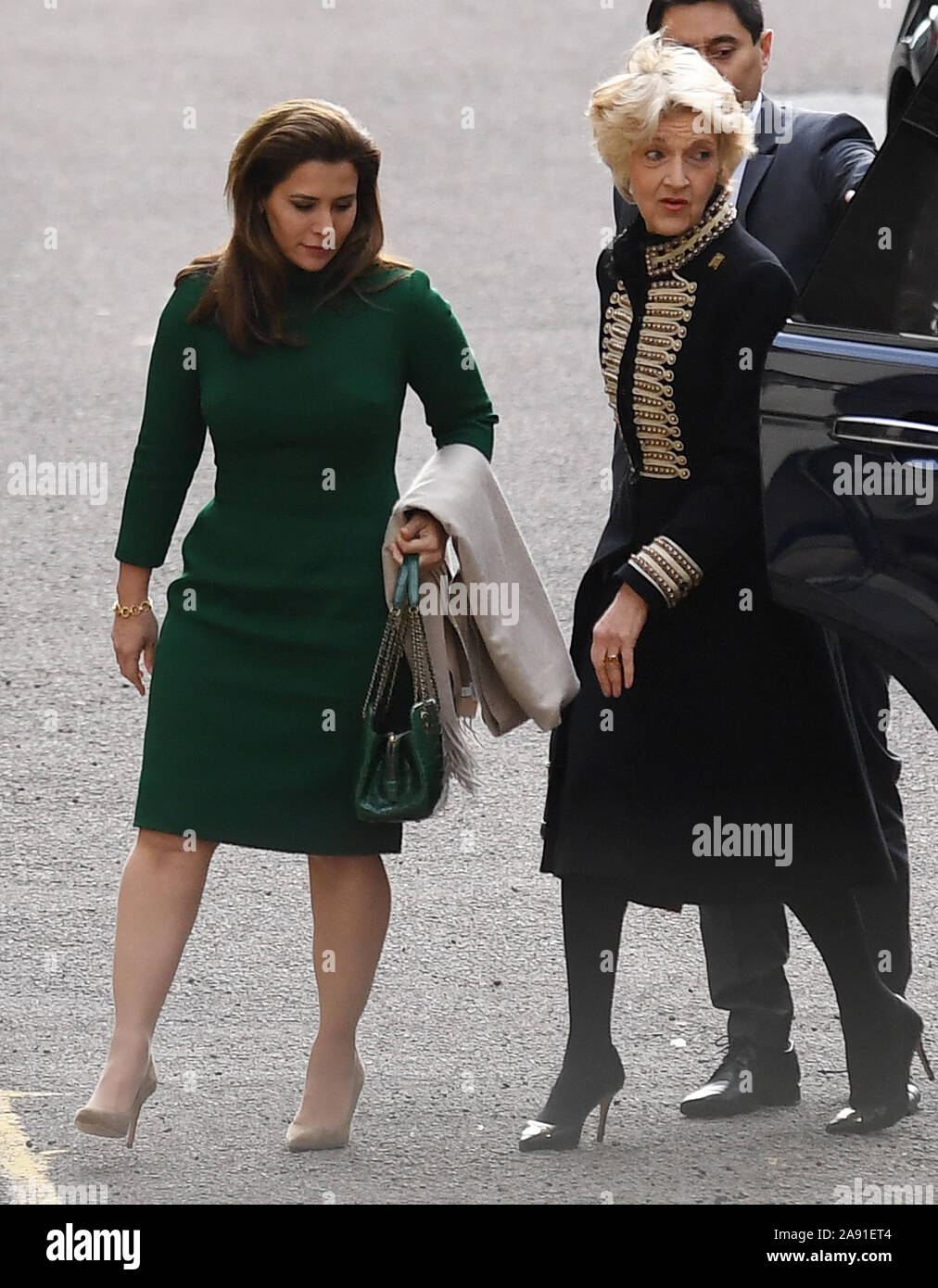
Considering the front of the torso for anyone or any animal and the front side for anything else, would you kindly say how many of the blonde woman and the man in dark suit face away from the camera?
0

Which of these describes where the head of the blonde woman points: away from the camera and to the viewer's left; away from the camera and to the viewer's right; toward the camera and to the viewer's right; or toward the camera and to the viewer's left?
toward the camera and to the viewer's left

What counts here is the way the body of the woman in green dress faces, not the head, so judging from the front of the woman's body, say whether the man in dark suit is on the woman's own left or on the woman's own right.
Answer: on the woman's own left

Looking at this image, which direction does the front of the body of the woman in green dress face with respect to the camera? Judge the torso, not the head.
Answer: toward the camera

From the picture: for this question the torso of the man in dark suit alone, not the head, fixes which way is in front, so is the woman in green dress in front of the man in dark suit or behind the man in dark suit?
in front

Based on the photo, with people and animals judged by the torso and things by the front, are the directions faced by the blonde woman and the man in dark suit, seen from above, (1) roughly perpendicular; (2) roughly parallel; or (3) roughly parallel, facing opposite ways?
roughly parallel

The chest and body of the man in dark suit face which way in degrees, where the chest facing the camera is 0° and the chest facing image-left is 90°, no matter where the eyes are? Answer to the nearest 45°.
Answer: approximately 45°

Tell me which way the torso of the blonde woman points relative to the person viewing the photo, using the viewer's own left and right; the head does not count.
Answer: facing the viewer and to the left of the viewer

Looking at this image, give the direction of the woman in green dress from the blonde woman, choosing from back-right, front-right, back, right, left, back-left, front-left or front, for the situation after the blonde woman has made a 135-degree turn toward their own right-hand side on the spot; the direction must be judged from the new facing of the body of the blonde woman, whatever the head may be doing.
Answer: left

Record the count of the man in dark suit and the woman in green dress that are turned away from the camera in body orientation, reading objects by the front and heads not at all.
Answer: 0
